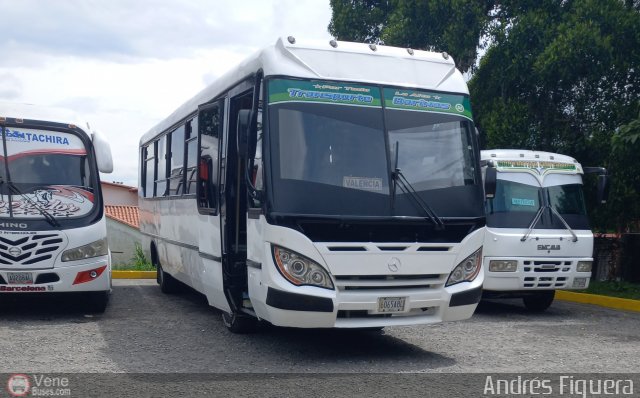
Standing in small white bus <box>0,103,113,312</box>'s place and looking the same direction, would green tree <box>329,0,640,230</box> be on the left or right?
on its left

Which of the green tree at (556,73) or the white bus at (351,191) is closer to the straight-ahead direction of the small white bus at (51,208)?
the white bus

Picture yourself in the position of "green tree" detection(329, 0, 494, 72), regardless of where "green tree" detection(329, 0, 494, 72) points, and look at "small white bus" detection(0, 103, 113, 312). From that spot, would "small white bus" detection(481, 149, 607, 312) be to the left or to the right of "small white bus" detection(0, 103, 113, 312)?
left

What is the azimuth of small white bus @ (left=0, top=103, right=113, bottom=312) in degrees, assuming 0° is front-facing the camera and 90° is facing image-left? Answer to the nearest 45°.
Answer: approximately 0°

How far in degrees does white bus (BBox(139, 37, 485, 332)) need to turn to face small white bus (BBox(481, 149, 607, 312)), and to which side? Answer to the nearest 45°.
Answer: approximately 90° to its left

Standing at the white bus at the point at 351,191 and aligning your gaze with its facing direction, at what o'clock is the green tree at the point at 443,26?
The green tree is roughly at 8 o'clock from the white bus.

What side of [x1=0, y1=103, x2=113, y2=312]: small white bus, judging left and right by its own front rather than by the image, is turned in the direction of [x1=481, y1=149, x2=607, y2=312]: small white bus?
left
